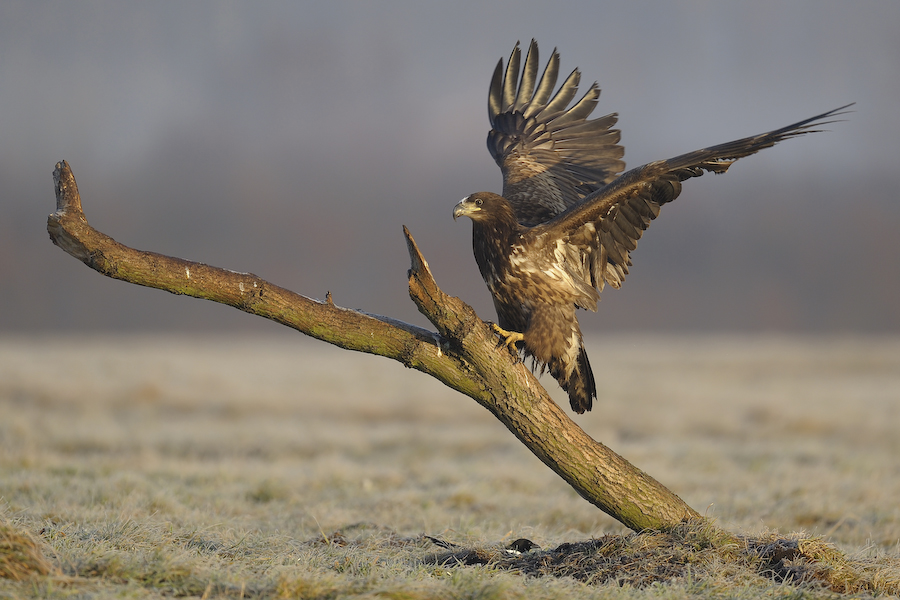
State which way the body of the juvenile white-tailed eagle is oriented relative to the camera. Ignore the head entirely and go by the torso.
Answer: to the viewer's left

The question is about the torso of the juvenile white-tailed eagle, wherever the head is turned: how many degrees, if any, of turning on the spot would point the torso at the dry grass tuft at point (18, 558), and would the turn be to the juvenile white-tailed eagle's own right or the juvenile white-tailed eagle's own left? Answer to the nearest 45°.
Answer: approximately 45° to the juvenile white-tailed eagle's own left
